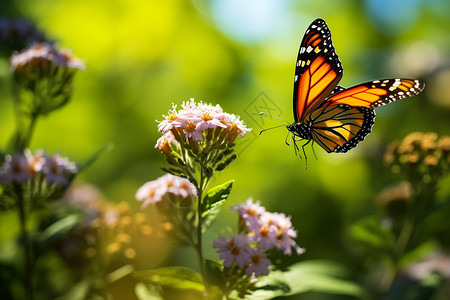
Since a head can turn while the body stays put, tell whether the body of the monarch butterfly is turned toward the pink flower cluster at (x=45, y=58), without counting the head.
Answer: yes

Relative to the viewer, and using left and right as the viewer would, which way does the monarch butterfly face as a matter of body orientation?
facing to the left of the viewer
